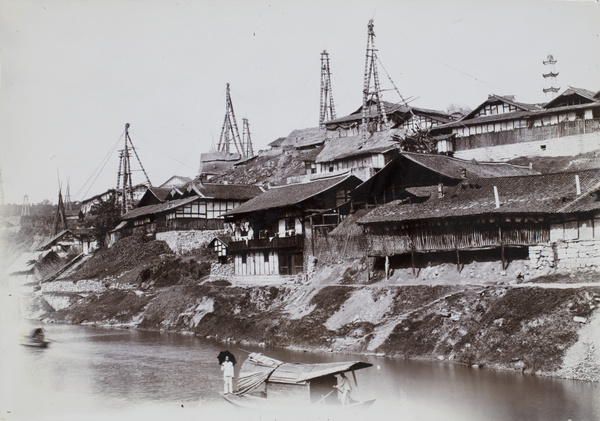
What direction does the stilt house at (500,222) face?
toward the camera

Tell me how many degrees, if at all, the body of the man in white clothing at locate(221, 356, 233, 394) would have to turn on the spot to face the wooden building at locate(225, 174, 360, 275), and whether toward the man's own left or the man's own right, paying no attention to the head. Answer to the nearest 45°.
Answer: approximately 180°

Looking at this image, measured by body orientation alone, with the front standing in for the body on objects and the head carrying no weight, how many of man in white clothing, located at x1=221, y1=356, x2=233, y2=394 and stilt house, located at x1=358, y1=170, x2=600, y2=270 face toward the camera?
2

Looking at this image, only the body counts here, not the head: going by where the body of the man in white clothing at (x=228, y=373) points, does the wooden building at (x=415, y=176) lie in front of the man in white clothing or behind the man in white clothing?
behind

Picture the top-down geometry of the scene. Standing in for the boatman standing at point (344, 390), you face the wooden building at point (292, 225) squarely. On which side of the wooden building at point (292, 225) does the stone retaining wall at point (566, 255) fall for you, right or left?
right

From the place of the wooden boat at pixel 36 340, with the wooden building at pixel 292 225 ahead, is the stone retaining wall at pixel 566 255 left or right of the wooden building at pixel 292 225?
right

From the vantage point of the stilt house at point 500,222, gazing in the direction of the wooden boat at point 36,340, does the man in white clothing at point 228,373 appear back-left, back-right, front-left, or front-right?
front-left

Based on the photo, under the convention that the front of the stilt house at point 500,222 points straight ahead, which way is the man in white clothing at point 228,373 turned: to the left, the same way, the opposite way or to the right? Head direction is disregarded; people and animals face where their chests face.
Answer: the same way

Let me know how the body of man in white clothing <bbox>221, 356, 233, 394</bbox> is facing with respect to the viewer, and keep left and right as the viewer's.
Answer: facing the viewer

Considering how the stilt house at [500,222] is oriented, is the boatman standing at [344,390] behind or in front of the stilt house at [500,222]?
in front

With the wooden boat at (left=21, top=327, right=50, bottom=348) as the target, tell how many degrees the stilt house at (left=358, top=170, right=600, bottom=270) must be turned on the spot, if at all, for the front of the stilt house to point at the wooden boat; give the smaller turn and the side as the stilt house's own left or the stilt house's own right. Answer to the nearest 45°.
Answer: approximately 90° to the stilt house's own right

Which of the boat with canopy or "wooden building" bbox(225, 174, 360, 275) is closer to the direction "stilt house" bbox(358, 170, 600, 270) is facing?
the boat with canopy
